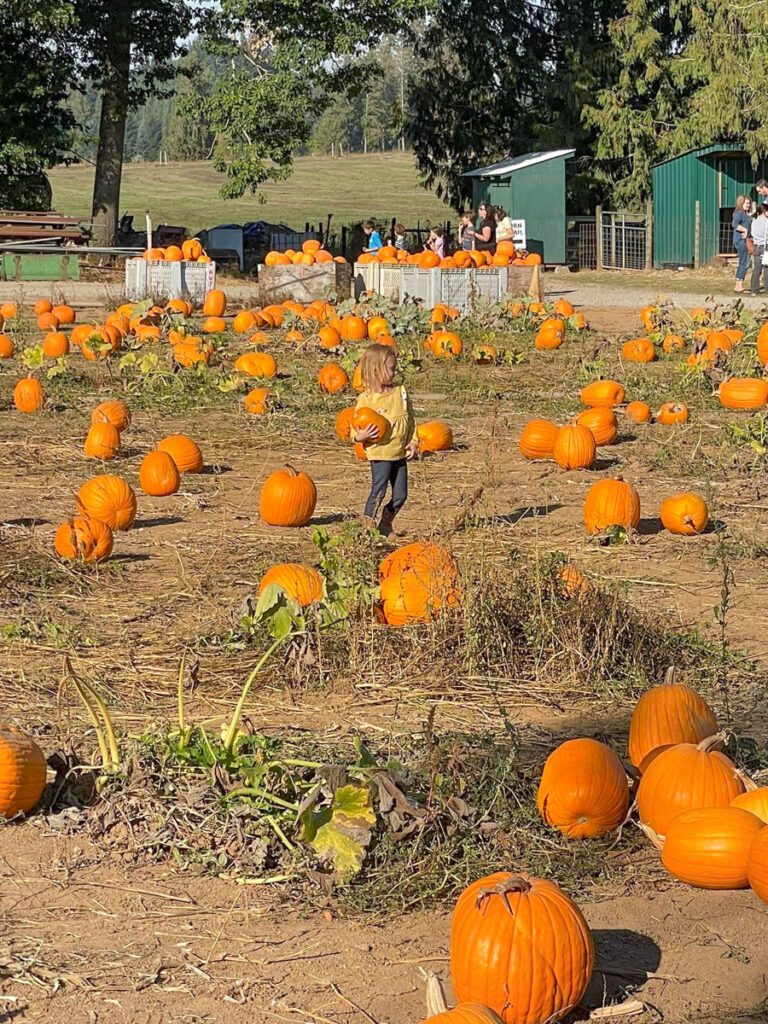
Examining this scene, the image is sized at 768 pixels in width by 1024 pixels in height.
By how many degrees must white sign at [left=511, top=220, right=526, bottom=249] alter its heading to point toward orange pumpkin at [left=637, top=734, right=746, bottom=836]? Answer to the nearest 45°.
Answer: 0° — it already faces it

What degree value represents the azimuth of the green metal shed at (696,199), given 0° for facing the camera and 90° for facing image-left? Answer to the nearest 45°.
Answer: approximately 315°
